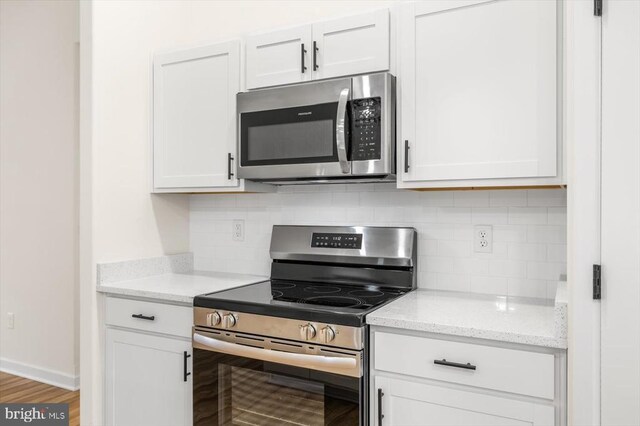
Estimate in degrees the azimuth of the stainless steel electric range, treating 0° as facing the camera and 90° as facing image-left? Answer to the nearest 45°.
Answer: approximately 45°

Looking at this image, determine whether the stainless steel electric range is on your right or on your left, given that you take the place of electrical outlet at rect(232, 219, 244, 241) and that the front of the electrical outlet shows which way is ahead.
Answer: on your left
